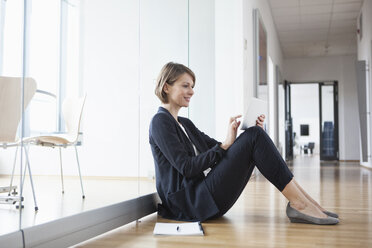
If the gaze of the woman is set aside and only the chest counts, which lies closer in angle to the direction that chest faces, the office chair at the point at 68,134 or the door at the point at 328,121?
the door

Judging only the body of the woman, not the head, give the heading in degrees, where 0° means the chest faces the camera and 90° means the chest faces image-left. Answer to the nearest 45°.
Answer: approximately 270°

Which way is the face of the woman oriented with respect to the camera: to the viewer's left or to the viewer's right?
to the viewer's right
